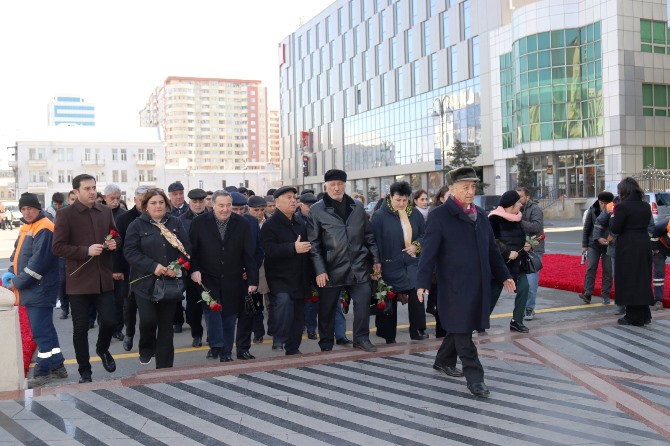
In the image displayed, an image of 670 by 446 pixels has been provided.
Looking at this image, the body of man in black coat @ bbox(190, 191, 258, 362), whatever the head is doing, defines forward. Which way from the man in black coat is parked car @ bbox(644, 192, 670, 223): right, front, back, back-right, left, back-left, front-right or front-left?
back-left

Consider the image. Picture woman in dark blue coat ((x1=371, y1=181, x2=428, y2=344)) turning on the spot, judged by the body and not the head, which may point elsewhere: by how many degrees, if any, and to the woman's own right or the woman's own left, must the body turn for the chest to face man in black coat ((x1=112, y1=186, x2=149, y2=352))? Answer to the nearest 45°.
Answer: approximately 135° to the woman's own right

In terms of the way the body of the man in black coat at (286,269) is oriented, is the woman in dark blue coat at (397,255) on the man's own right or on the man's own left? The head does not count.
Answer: on the man's own left

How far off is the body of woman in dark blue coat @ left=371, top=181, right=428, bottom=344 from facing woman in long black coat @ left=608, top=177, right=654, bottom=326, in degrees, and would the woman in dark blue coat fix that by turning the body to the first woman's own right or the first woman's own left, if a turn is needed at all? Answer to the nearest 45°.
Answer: approximately 45° to the first woman's own left

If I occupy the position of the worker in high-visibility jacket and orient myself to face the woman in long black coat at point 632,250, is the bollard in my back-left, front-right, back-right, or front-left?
back-right

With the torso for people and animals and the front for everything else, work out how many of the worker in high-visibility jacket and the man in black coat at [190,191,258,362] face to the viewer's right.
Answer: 0

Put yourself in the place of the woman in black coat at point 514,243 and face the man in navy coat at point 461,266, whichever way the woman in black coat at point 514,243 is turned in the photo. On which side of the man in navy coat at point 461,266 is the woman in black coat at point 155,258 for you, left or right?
right

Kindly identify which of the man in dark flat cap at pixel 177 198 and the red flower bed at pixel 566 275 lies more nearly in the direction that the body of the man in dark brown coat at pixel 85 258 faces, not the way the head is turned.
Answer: the red flower bed

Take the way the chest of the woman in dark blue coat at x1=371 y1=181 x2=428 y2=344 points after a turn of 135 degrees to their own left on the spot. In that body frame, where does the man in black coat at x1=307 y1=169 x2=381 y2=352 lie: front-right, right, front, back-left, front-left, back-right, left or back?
back-left
